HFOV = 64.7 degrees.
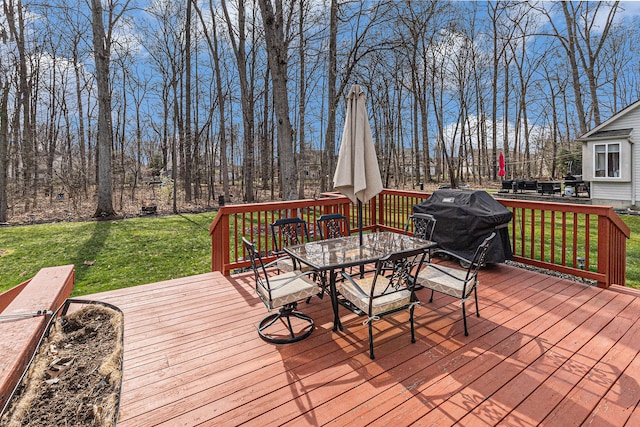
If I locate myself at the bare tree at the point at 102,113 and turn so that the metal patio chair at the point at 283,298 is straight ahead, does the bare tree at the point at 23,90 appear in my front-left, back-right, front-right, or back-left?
back-right

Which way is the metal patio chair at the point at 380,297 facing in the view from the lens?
facing away from the viewer and to the left of the viewer

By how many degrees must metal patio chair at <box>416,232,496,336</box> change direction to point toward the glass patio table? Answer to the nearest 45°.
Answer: approximately 45° to its left

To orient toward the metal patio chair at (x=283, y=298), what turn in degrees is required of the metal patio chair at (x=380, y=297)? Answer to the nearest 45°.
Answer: approximately 45° to its left

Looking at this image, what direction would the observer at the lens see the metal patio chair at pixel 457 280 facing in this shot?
facing away from the viewer and to the left of the viewer

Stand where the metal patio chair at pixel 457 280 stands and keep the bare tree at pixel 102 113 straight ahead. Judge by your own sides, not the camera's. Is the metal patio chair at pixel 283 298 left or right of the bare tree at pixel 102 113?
left

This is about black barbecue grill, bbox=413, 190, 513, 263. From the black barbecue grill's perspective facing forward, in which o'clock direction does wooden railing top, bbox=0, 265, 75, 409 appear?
The wooden railing top is roughly at 12 o'clock from the black barbecue grill.
